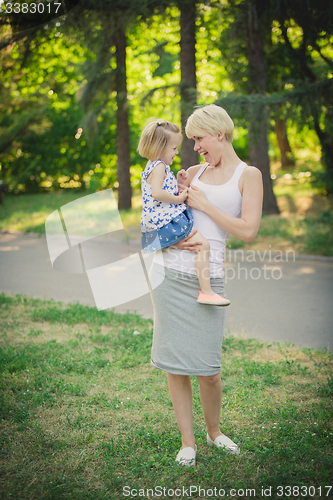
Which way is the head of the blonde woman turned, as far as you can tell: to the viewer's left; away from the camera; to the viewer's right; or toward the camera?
to the viewer's left

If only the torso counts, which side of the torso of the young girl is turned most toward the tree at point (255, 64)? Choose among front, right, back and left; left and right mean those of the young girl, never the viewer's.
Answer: left

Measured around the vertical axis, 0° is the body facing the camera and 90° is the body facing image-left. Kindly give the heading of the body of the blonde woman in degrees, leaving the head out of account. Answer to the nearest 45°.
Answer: approximately 45°

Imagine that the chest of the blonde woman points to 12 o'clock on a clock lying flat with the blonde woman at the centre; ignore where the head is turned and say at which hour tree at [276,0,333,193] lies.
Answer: The tree is roughly at 5 o'clock from the blonde woman.

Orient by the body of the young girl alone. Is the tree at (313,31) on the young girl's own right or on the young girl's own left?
on the young girl's own left

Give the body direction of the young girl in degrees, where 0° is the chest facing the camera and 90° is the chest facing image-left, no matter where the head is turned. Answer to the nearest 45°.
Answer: approximately 270°
